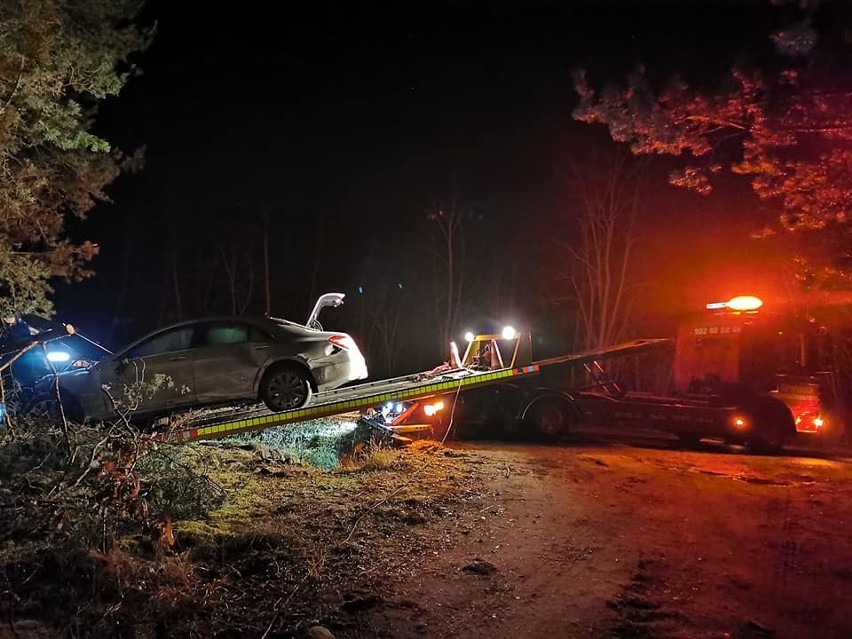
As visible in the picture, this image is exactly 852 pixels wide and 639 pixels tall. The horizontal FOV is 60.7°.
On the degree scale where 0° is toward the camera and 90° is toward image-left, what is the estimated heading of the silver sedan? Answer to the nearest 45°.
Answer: approximately 90°

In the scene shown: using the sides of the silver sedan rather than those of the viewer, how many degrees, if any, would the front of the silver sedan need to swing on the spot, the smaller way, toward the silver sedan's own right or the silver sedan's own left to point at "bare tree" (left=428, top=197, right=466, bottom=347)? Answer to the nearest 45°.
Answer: approximately 135° to the silver sedan's own right

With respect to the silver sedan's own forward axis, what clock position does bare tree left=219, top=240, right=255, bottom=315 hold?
The bare tree is roughly at 3 o'clock from the silver sedan.

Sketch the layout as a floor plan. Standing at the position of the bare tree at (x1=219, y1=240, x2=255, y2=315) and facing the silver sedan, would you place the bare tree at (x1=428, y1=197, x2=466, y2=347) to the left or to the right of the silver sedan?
left
